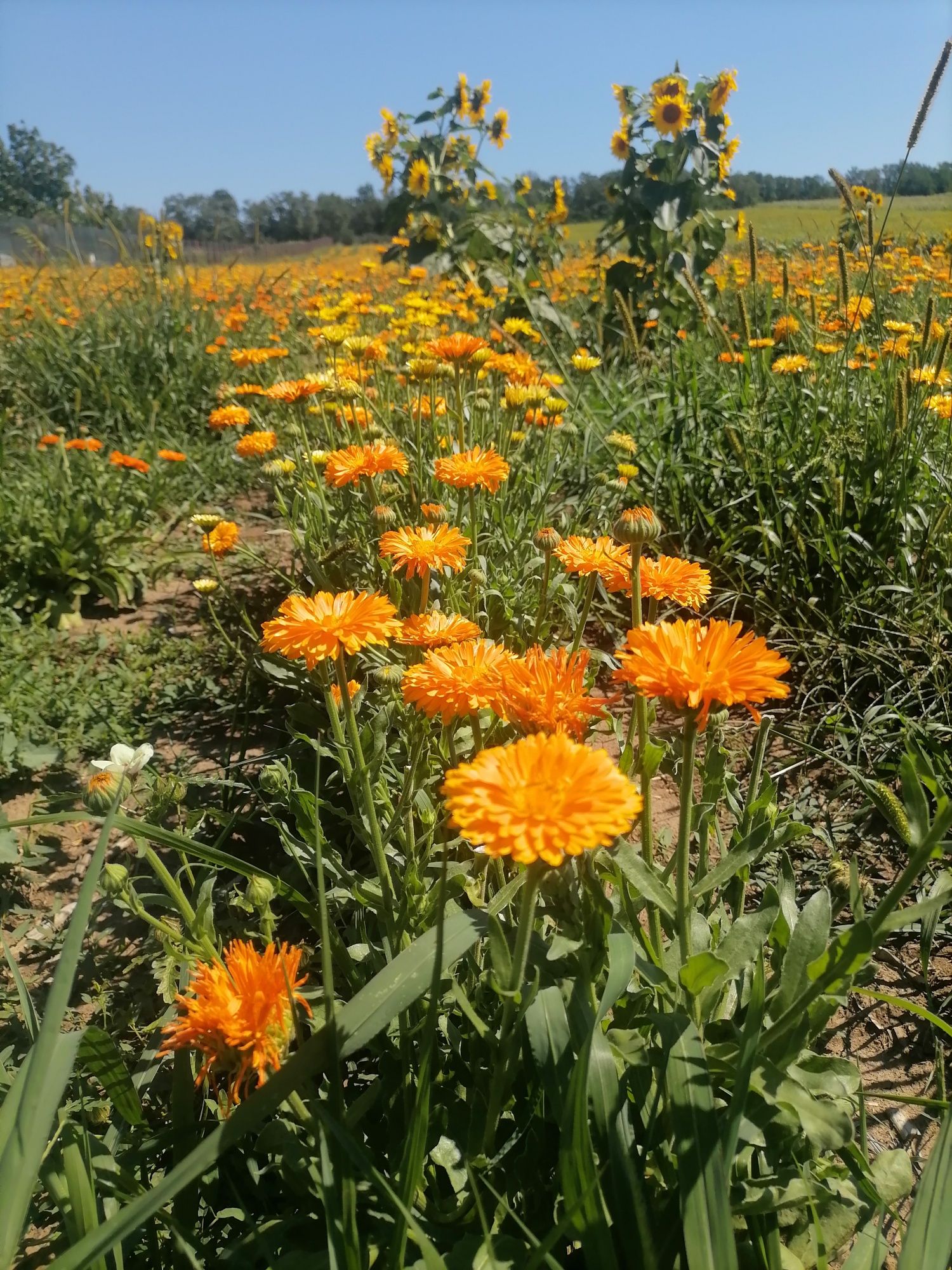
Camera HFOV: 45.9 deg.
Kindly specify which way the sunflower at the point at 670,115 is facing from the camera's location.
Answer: facing the viewer

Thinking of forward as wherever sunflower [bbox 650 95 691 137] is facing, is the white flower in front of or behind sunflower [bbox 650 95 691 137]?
in front

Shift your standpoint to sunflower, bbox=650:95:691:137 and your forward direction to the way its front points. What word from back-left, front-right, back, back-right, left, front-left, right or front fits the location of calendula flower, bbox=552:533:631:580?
front

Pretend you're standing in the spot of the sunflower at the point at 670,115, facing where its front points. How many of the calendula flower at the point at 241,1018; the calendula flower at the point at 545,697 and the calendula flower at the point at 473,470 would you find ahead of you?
3

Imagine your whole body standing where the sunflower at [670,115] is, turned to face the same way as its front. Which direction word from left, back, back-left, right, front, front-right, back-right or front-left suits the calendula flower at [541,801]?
front

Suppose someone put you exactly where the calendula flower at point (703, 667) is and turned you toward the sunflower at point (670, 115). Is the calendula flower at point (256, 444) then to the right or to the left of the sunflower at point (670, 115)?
left

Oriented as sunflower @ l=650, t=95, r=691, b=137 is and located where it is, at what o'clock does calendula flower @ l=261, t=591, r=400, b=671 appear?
The calendula flower is roughly at 12 o'clock from the sunflower.

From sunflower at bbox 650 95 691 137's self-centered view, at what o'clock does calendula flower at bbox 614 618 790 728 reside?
The calendula flower is roughly at 12 o'clock from the sunflower.

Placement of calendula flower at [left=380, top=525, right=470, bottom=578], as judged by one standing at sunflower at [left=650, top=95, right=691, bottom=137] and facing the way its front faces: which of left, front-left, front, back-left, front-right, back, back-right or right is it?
front

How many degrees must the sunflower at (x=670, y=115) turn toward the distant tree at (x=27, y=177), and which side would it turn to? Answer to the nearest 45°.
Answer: approximately 135° to its right

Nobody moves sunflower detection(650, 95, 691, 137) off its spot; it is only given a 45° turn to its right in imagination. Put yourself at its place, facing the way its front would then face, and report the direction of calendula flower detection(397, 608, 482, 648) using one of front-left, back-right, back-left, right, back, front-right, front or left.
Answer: front-left

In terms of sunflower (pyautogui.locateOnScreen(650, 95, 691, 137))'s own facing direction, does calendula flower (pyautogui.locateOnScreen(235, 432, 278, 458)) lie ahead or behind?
ahead

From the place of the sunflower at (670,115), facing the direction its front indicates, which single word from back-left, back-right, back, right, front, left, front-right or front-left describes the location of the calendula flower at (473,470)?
front

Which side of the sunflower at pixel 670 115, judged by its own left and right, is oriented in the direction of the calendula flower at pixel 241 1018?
front

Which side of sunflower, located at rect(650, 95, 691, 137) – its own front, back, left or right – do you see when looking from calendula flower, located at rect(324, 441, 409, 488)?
front
